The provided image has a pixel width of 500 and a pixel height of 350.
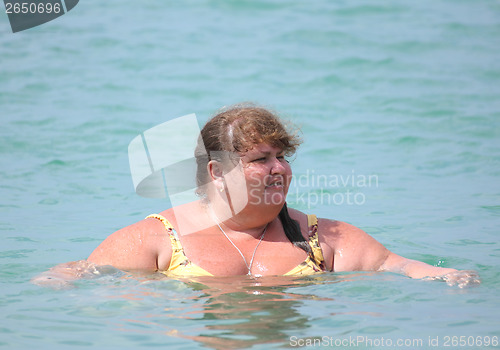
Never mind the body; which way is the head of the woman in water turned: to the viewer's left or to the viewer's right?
to the viewer's right

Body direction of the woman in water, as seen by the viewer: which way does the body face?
toward the camera
